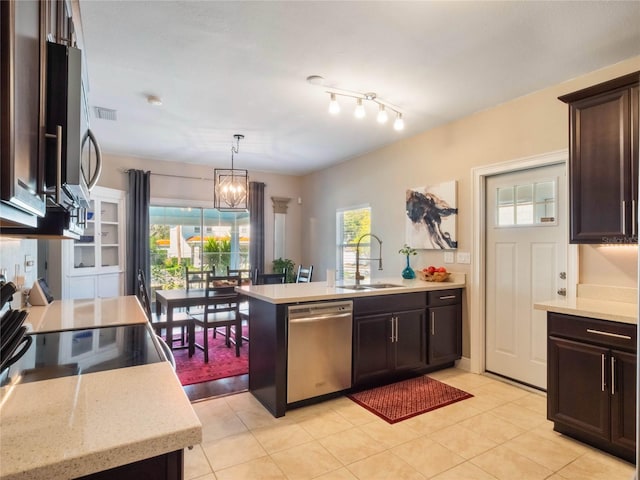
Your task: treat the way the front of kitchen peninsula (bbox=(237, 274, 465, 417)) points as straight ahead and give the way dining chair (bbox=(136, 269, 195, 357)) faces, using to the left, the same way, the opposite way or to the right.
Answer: to the left

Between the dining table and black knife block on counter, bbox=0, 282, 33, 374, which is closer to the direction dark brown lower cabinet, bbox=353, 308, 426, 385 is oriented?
the black knife block on counter

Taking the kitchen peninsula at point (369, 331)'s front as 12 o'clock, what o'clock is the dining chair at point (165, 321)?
The dining chair is roughly at 5 o'clock from the kitchen peninsula.

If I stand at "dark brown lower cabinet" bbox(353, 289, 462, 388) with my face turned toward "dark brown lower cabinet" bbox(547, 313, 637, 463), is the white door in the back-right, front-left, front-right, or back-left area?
front-left

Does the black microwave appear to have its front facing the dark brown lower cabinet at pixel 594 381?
yes

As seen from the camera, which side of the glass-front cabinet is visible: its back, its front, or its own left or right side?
front

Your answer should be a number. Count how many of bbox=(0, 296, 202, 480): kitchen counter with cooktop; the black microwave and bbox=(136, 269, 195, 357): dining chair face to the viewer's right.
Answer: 3

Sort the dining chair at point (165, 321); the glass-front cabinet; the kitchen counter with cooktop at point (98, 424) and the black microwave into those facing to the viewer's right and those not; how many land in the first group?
3

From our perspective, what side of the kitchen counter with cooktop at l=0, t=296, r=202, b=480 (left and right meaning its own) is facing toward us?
right

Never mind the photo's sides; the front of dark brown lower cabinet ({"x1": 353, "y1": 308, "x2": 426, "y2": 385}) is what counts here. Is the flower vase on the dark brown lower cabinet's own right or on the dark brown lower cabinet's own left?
on the dark brown lower cabinet's own left

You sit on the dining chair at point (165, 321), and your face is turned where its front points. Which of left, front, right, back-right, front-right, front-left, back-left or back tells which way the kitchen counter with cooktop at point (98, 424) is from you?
right

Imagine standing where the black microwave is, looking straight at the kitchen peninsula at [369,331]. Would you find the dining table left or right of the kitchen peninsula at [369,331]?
left

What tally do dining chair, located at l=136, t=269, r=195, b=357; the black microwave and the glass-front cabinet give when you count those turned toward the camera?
1

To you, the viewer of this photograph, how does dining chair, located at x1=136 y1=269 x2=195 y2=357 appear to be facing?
facing to the right of the viewer

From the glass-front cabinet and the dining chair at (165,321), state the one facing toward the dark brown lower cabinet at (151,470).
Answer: the glass-front cabinet
